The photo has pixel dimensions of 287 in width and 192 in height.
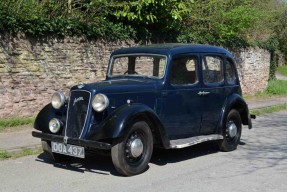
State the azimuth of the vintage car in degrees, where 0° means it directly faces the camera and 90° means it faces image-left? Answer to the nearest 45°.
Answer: approximately 45°
